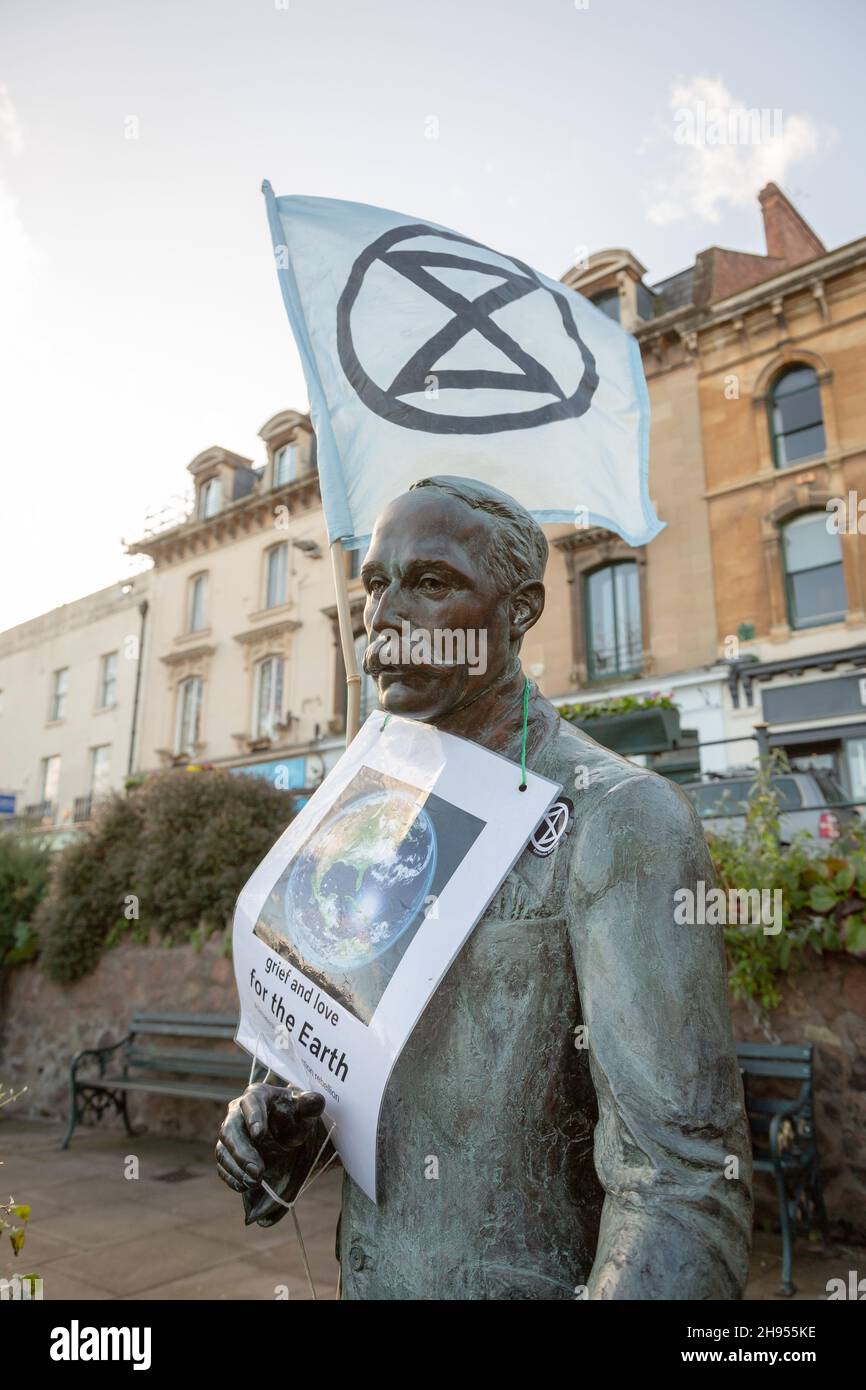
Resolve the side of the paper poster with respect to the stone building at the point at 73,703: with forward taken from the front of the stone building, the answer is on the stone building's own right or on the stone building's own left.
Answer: on the stone building's own left

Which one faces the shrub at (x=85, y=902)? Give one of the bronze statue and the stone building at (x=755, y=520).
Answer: the stone building

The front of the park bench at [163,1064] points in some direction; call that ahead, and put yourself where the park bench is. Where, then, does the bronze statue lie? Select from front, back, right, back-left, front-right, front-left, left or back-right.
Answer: front-left

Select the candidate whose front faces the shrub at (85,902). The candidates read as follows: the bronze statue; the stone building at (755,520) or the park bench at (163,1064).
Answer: the stone building

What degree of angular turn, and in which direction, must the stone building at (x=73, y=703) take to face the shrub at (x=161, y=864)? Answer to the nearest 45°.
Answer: approximately 45° to its left

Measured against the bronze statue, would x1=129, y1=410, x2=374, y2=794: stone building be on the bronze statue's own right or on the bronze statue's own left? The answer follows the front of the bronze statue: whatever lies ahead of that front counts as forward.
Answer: on the bronze statue's own right

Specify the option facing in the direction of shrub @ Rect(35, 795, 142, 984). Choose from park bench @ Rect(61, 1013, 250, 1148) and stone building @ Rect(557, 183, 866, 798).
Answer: the stone building

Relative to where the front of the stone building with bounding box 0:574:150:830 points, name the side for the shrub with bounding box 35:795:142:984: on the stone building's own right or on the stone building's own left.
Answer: on the stone building's own left

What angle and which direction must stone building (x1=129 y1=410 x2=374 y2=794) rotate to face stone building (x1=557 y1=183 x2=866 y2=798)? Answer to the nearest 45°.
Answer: approximately 90° to its left

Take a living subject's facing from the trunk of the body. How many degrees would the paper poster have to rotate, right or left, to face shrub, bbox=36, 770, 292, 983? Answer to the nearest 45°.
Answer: approximately 135° to its right
